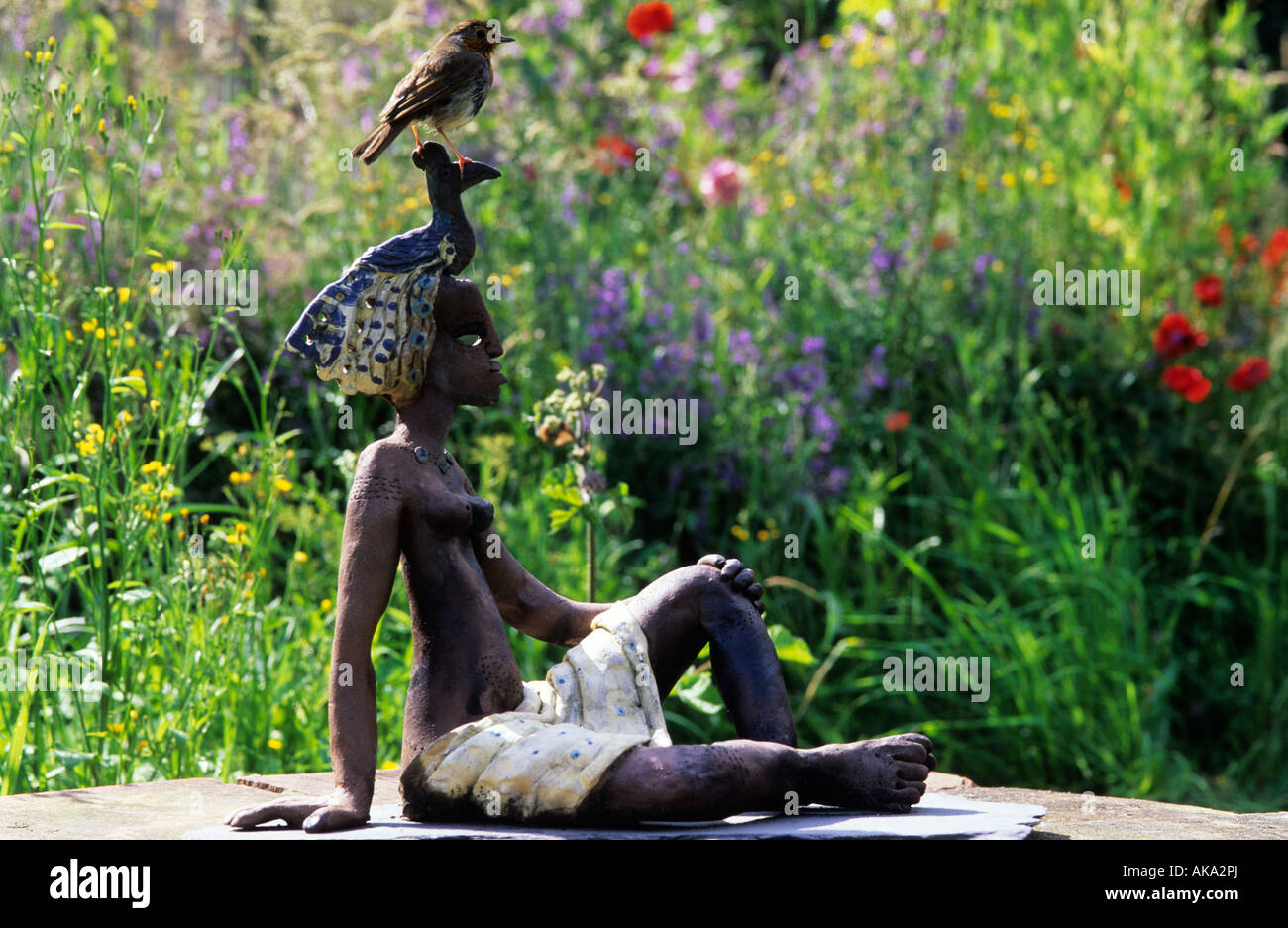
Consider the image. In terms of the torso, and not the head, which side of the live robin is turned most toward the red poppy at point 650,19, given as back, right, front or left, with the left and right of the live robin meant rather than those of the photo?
left

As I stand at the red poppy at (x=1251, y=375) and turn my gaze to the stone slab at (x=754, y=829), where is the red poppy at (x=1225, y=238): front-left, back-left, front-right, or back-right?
back-right

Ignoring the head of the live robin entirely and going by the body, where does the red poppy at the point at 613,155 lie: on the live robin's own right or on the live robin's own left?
on the live robin's own left

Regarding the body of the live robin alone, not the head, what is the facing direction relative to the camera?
to the viewer's right

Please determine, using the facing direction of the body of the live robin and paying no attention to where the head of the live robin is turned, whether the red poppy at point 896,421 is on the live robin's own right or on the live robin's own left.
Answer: on the live robin's own left

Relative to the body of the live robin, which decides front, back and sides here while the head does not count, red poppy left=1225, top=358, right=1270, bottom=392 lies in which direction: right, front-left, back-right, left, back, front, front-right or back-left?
front-left

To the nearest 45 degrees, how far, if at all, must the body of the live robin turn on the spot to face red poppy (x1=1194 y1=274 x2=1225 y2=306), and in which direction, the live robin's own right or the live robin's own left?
approximately 45° to the live robin's own left
